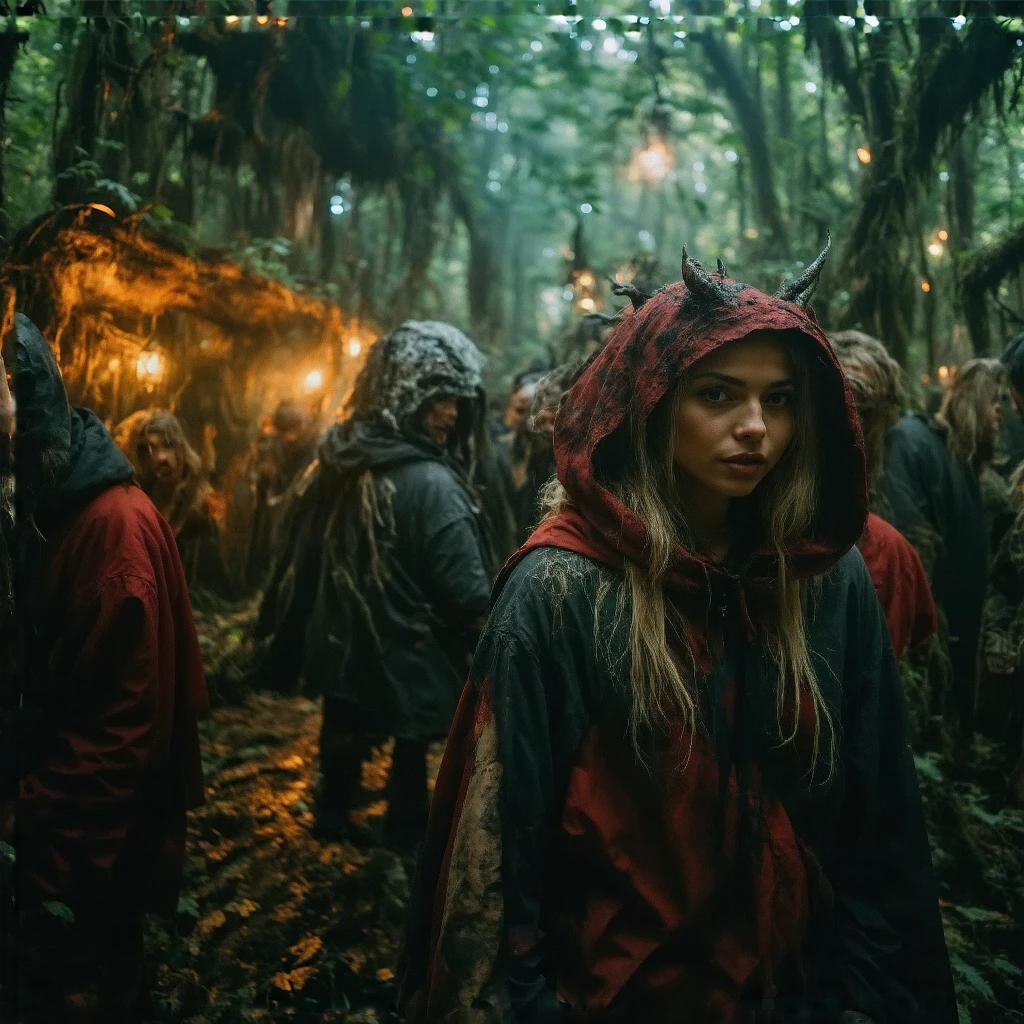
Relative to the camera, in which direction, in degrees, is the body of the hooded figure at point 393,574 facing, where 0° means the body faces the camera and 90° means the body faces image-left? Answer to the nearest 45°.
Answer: approximately 225°

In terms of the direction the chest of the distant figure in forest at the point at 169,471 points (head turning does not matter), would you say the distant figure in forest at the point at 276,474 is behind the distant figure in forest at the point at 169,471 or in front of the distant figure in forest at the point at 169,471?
behind

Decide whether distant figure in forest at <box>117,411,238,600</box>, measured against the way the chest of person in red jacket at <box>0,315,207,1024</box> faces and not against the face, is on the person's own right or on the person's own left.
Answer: on the person's own right

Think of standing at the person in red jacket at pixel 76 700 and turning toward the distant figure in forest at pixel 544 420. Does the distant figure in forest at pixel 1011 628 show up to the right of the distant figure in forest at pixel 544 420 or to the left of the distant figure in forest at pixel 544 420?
right

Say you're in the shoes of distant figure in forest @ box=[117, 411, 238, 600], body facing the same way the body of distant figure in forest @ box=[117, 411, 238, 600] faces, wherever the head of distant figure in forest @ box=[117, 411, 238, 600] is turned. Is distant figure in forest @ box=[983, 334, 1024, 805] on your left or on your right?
on your left
